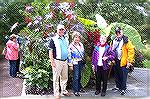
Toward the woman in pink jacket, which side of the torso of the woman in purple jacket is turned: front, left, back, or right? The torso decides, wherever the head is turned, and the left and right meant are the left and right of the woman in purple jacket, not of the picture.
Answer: right

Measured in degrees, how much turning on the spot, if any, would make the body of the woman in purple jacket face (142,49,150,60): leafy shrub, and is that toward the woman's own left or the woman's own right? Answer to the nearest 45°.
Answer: approximately 135° to the woman's own left

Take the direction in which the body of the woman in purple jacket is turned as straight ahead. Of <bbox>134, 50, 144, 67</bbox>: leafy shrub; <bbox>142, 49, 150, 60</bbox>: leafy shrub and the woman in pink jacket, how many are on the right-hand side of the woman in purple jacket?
1

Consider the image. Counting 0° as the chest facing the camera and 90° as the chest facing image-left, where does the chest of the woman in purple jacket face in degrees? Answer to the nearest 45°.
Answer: approximately 0°

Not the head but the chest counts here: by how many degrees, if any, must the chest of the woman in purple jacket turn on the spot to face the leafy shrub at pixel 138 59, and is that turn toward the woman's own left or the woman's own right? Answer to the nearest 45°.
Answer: approximately 135° to the woman's own left

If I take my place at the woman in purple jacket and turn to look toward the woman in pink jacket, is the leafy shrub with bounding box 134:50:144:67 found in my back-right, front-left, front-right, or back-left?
back-right
